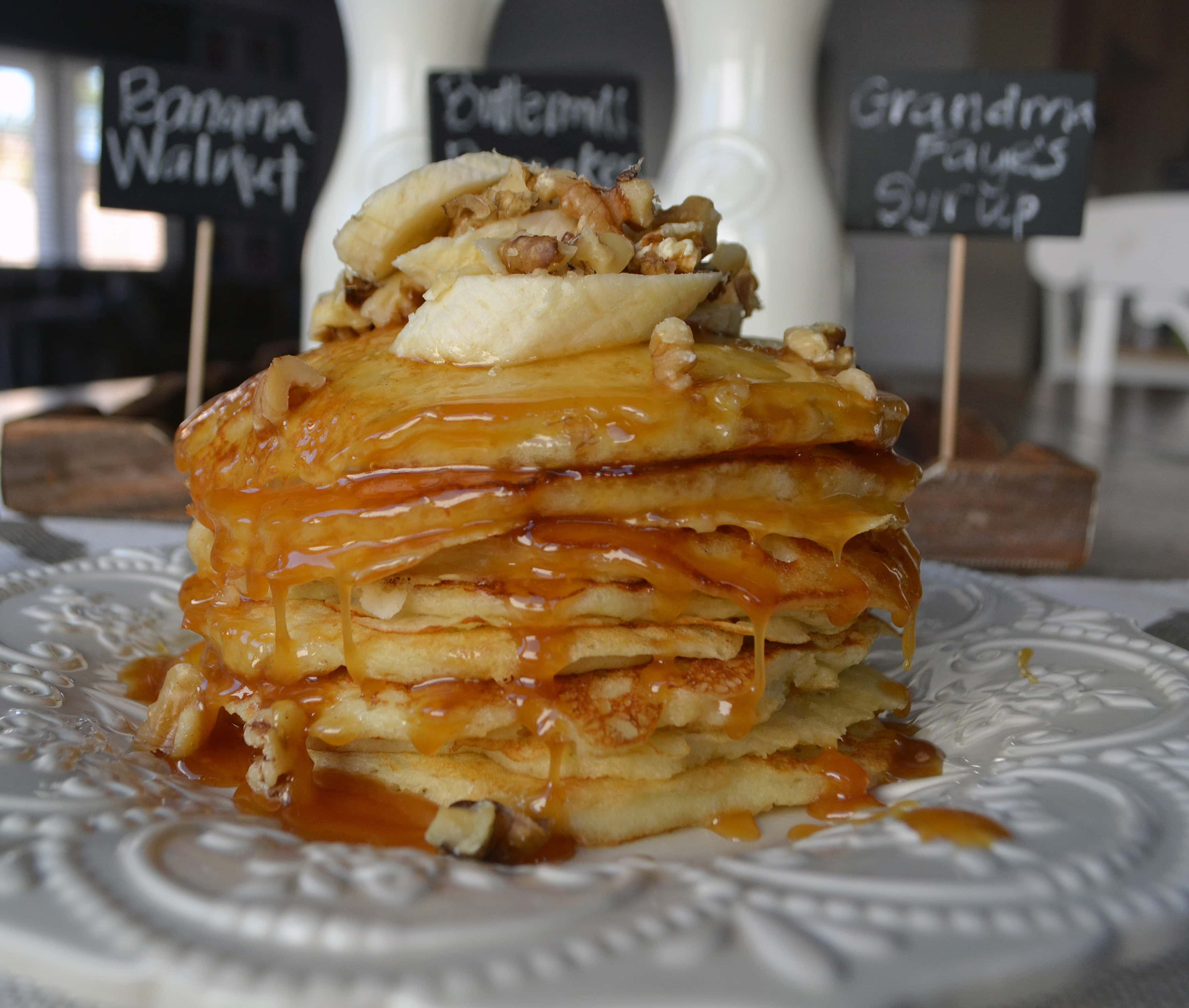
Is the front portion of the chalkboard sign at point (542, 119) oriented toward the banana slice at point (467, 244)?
yes

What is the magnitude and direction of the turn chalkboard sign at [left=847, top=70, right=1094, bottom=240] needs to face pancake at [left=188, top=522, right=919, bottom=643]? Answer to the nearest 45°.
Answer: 0° — it already faces it

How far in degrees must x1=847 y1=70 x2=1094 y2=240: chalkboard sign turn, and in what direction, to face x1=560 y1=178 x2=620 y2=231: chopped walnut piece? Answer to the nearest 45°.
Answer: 0° — it already faces it

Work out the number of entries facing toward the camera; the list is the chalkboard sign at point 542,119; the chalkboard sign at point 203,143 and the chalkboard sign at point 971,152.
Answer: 3

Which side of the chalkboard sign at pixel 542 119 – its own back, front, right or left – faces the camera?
front

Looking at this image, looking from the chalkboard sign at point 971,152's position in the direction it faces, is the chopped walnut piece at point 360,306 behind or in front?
in front

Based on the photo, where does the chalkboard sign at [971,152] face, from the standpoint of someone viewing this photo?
facing the viewer

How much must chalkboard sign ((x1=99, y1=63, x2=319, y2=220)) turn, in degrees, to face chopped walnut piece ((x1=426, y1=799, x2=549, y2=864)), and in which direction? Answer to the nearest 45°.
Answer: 0° — it already faces it

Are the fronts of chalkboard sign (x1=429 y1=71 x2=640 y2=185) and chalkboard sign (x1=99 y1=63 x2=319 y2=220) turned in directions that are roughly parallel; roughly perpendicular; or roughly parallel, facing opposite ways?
roughly parallel

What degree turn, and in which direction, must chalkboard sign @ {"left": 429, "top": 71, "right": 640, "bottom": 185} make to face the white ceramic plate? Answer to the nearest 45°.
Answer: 0° — it already faces it

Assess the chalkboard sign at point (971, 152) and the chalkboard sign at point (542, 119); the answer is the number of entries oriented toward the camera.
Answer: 2

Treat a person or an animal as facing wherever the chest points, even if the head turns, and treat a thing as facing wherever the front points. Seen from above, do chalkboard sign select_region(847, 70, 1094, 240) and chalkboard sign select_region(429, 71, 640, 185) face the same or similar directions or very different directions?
same or similar directions

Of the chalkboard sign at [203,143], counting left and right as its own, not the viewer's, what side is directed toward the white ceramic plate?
front

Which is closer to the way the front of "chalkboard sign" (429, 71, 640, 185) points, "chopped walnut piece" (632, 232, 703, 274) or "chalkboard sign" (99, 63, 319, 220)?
the chopped walnut piece

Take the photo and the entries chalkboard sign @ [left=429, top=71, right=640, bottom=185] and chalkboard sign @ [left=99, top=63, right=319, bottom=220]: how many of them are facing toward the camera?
2
